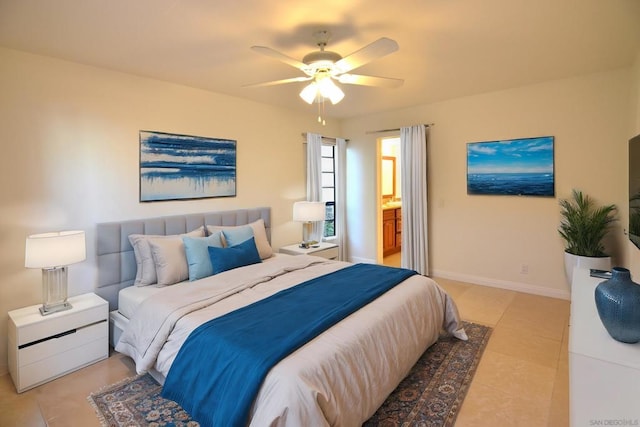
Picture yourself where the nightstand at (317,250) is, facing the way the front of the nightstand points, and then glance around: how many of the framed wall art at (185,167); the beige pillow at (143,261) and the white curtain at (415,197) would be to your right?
2

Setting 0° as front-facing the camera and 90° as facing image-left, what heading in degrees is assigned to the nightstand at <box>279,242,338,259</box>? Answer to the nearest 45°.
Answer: approximately 315°

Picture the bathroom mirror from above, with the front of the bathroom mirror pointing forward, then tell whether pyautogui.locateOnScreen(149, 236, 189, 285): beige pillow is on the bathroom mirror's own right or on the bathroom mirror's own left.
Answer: on the bathroom mirror's own right

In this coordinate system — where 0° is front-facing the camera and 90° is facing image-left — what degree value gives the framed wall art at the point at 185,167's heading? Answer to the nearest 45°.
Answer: approximately 315°

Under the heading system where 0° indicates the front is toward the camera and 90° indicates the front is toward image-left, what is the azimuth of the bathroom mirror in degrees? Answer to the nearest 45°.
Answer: approximately 315°
